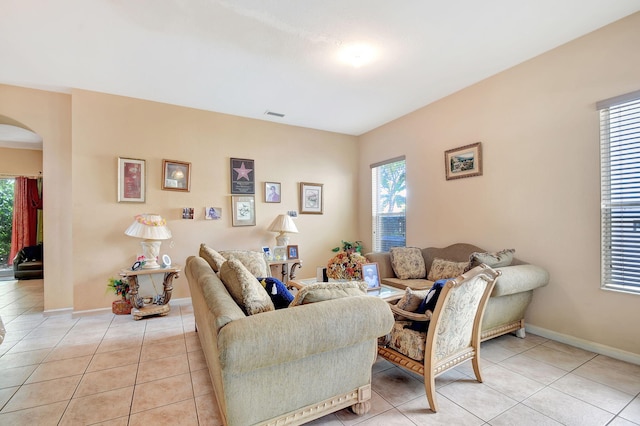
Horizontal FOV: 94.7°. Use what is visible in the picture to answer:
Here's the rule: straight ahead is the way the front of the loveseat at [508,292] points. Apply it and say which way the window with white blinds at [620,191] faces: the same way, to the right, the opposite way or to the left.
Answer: the same way

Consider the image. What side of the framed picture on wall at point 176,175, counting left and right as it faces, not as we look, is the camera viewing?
front

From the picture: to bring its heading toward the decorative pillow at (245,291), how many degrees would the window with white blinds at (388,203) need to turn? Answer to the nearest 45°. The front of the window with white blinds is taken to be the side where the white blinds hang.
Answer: approximately 45° to its left

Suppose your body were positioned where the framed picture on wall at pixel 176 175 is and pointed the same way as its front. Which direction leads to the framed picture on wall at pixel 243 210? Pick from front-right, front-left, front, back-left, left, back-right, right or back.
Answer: left

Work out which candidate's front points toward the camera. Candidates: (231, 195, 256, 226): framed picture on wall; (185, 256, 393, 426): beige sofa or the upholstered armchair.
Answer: the framed picture on wall

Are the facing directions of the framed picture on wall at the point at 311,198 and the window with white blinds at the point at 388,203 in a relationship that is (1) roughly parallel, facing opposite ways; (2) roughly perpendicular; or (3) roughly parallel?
roughly perpendicular

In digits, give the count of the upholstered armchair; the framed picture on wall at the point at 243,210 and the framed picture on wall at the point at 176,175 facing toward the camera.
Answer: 2

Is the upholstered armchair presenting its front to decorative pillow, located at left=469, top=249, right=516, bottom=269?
no

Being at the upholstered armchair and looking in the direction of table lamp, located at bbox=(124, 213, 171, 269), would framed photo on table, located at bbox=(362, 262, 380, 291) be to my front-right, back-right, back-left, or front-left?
front-right

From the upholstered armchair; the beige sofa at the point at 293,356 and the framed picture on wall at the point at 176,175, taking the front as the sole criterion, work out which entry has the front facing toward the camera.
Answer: the framed picture on wall

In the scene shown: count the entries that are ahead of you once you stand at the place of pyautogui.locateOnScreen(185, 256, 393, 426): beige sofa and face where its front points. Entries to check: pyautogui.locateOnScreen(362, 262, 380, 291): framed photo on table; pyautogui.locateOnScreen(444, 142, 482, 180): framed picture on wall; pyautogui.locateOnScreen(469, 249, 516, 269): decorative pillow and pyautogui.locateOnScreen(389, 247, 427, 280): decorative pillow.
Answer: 4

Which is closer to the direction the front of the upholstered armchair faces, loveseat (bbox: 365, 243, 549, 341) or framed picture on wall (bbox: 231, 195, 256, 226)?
the framed picture on wall

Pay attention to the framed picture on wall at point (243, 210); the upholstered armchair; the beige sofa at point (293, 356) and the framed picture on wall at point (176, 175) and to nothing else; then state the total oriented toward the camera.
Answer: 2

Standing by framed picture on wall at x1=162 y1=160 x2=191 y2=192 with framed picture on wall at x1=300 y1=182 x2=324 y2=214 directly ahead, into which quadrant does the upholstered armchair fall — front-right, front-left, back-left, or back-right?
front-right

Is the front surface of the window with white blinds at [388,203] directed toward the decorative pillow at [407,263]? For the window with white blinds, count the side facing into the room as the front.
no

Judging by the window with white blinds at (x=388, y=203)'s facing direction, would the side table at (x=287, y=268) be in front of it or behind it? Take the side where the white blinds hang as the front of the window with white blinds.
in front

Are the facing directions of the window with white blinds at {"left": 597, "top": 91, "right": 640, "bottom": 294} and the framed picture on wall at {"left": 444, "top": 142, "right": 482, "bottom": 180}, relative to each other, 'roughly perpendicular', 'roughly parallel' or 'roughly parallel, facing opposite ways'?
roughly parallel

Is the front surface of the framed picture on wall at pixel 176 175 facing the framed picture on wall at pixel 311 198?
no

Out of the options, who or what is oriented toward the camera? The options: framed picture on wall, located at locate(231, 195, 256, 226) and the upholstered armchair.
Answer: the framed picture on wall

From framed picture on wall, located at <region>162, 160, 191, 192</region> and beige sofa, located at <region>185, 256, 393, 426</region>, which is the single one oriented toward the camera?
the framed picture on wall

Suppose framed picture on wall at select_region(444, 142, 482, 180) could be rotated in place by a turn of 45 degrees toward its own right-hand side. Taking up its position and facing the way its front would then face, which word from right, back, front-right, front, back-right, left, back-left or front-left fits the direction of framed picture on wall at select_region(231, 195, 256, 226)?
front

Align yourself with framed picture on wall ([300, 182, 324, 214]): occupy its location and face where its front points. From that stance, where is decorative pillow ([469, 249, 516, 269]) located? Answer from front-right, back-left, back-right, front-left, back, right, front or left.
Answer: front

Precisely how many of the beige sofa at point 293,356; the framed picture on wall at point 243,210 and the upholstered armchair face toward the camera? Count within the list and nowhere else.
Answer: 1

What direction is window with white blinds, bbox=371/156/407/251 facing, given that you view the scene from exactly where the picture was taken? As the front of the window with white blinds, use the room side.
facing the viewer and to the left of the viewer

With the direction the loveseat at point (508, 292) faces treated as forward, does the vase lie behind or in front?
in front
